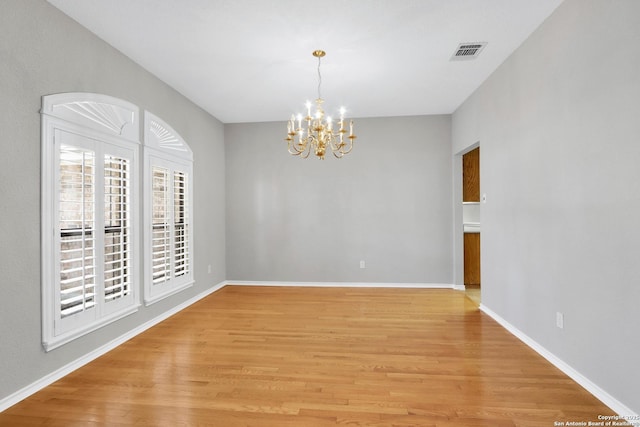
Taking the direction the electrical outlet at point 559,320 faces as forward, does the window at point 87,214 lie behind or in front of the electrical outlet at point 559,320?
in front

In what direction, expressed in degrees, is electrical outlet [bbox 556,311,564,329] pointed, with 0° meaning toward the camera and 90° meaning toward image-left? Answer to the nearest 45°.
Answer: approximately 45°
